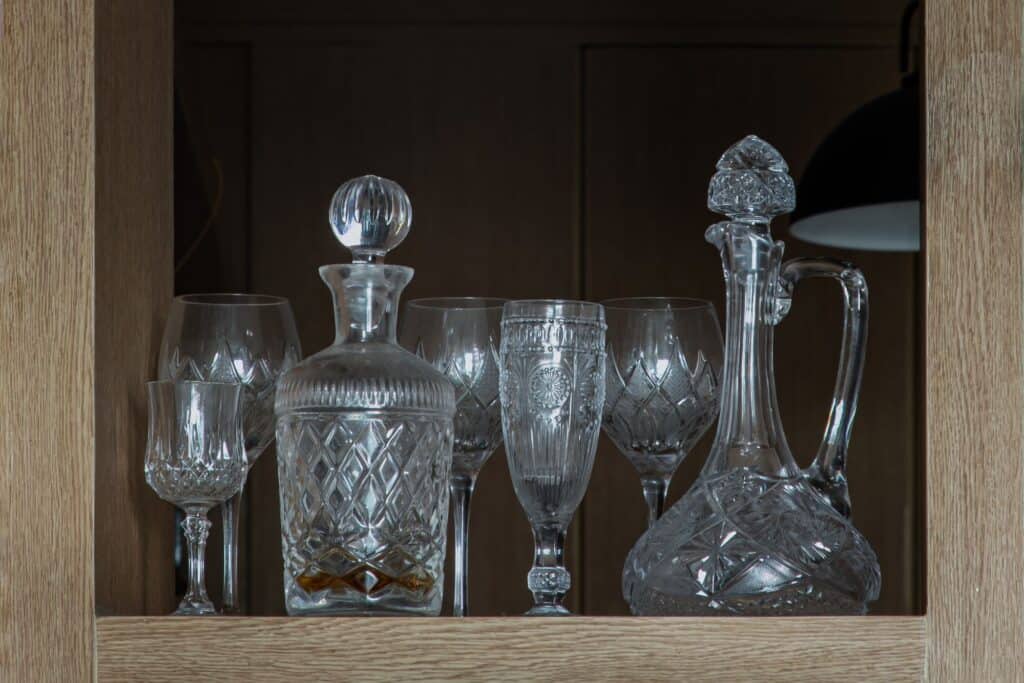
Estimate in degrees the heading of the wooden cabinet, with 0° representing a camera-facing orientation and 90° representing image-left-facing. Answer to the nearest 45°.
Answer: approximately 0°

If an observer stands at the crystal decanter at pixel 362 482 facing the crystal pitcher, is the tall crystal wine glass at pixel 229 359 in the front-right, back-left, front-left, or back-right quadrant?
back-left
